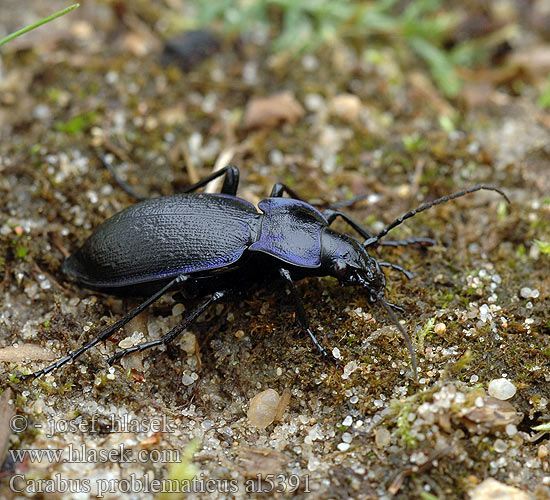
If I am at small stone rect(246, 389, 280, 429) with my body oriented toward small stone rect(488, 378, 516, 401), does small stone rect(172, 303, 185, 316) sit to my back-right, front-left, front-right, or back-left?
back-left

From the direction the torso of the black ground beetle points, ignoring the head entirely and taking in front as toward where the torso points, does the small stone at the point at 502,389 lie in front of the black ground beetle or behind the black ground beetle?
in front

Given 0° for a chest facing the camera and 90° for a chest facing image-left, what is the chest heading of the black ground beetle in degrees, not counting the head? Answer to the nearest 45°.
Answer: approximately 270°

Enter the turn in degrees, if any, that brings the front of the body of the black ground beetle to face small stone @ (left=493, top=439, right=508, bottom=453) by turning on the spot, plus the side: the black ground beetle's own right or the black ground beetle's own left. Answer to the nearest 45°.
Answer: approximately 45° to the black ground beetle's own right

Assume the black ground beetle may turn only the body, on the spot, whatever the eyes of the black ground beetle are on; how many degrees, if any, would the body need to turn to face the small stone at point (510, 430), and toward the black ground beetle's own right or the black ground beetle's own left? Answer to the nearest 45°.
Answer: approximately 45° to the black ground beetle's own right

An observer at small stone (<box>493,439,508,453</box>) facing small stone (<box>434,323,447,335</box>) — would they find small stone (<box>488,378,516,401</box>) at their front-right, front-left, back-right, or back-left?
front-right
